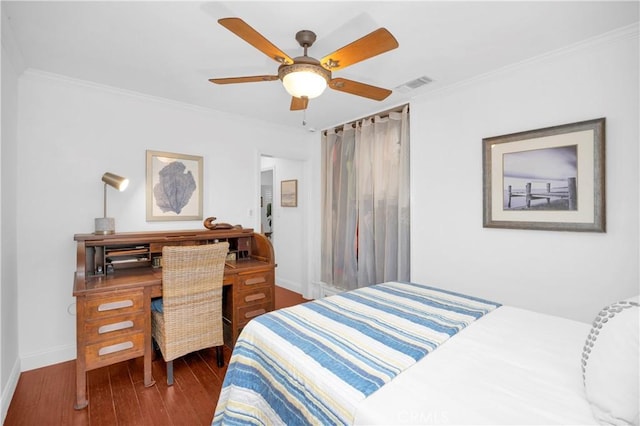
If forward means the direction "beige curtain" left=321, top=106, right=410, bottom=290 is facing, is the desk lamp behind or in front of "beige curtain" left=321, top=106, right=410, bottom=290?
in front

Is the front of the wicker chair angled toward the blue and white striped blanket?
no

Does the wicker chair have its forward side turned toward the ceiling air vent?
no

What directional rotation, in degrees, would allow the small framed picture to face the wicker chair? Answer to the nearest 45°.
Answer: approximately 45° to its left

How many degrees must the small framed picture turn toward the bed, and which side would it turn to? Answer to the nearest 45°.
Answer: approximately 45° to its left

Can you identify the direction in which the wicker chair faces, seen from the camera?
facing away from the viewer and to the left of the viewer

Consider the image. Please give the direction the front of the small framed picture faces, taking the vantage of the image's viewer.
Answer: facing the viewer and to the left of the viewer

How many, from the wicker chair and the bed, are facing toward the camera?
0

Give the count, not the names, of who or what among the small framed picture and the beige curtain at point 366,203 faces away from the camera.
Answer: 0

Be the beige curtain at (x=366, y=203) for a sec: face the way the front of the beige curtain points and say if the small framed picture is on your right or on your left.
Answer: on your right

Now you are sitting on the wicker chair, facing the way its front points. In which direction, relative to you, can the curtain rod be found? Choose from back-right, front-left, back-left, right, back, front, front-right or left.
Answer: back-right

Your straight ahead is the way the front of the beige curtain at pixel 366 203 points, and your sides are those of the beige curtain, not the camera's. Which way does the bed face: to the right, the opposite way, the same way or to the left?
to the right

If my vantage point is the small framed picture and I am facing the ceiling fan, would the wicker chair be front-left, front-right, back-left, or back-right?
front-right

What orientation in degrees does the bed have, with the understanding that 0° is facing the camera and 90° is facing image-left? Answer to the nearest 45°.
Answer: approximately 135°

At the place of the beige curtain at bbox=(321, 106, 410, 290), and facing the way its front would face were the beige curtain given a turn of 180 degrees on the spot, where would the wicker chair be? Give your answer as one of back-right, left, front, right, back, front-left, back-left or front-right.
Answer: back

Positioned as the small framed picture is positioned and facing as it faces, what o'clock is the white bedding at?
The white bedding is roughly at 10 o'clock from the small framed picture.

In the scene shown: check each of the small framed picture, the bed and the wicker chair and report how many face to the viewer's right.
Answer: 0

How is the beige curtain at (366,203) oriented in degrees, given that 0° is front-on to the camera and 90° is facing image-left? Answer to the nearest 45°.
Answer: approximately 45°
